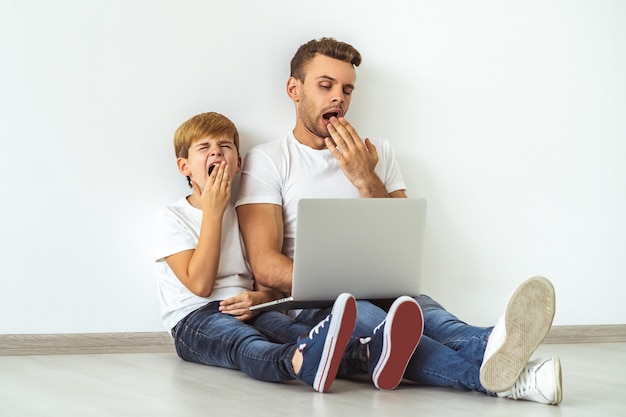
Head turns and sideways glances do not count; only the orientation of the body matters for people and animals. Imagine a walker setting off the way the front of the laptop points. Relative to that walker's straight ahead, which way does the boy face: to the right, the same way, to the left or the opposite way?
the opposite way

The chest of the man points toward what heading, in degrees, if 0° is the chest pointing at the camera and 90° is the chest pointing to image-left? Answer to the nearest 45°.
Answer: approximately 315°

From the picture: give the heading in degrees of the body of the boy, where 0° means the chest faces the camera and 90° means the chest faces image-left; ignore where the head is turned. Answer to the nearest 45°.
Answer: approximately 315°

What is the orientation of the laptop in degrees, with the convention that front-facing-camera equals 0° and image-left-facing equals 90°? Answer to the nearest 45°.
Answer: approximately 135°
